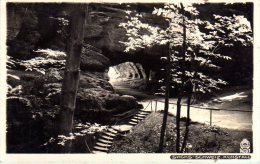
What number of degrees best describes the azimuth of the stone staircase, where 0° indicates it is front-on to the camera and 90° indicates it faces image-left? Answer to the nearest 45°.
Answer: approximately 45°

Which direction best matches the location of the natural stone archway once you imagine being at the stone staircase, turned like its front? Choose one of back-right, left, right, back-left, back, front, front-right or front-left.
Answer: back-right

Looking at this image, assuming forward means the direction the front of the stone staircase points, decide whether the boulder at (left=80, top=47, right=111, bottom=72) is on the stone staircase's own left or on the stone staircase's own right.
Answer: on the stone staircase's own right

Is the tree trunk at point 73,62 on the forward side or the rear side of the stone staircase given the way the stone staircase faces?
on the forward side

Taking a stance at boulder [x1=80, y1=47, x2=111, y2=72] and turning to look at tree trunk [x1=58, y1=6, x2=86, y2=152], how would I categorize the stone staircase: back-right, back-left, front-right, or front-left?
front-left
